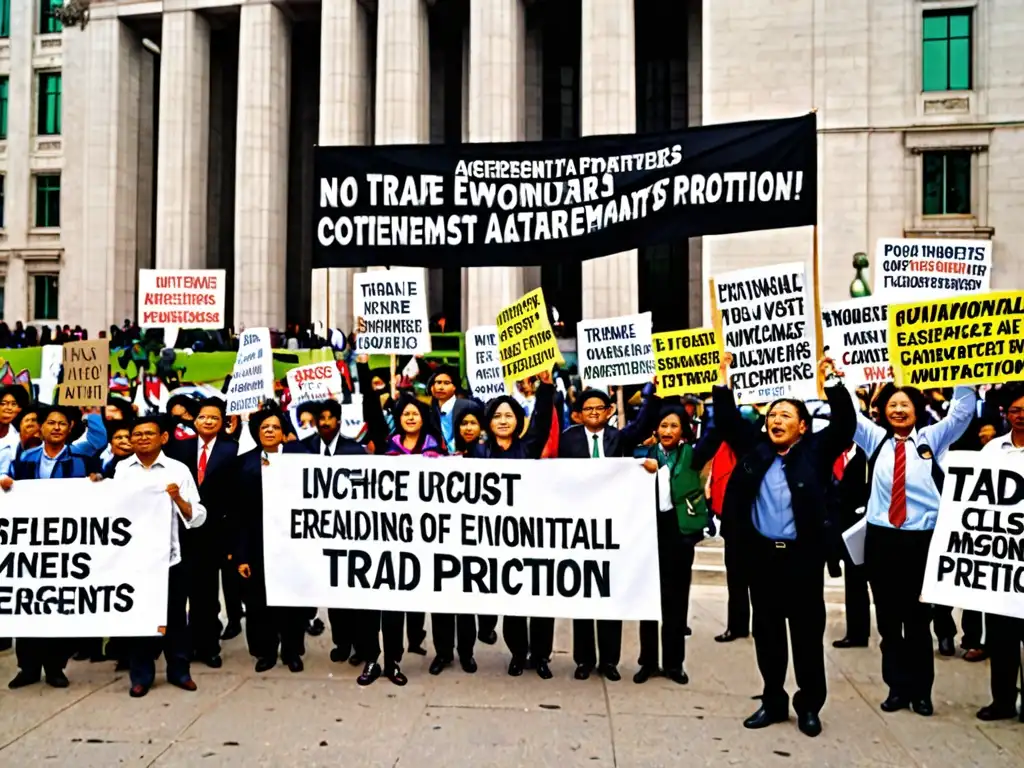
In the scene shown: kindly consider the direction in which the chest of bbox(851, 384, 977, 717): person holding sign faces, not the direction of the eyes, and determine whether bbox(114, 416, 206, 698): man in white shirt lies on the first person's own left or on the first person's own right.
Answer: on the first person's own right

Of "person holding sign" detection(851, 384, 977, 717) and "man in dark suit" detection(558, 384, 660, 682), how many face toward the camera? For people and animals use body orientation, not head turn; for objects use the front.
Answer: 2

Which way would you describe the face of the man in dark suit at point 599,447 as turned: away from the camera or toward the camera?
toward the camera

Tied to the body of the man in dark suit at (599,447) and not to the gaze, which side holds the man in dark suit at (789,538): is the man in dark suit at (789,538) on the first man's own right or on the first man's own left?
on the first man's own left

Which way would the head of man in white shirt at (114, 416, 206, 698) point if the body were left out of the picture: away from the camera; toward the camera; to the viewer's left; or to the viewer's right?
toward the camera

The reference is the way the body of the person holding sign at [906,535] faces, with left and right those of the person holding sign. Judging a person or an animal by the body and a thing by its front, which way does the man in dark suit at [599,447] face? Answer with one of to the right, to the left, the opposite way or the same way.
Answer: the same way

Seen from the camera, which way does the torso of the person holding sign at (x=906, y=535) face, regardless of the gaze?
toward the camera

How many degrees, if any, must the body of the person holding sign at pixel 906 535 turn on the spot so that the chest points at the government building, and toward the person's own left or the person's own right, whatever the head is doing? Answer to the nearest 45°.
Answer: approximately 135° to the person's own right

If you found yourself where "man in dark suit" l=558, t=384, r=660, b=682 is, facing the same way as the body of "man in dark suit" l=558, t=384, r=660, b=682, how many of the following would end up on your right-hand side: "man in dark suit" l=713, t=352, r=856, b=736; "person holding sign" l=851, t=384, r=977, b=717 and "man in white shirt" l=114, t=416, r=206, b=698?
1

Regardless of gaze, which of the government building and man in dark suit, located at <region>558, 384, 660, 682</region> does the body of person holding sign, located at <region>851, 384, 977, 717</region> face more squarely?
the man in dark suit

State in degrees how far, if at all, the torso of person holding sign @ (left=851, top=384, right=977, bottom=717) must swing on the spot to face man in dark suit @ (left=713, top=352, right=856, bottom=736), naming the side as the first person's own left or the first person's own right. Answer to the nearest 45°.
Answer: approximately 45° to the first person's own right

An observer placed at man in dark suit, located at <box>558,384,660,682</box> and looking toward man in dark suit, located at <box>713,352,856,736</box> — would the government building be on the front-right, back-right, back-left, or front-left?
back-left

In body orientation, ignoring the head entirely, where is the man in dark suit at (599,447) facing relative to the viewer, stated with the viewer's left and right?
facing the viewer

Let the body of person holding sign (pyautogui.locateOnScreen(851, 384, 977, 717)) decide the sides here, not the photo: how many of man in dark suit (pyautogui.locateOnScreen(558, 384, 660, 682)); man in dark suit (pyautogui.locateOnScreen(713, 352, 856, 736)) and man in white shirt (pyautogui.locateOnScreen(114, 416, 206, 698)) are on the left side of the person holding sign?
0

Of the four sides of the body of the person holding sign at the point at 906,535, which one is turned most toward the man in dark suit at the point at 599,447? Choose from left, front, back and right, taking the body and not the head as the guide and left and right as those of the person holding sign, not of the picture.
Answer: right
